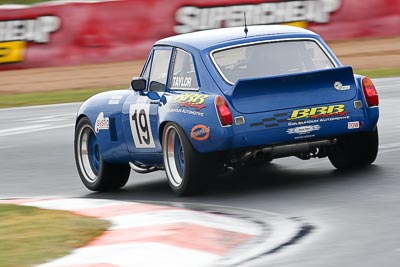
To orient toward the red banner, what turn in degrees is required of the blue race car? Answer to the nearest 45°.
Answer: approximately 45° to its right

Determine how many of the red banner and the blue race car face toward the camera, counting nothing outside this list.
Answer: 1

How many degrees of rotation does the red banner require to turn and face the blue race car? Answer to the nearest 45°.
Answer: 0° — it already faces it

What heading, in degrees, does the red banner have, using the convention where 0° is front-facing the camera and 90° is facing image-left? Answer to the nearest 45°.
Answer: approximately 0°

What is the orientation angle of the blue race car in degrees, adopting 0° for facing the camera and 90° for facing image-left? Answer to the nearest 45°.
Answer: approximately 135°
